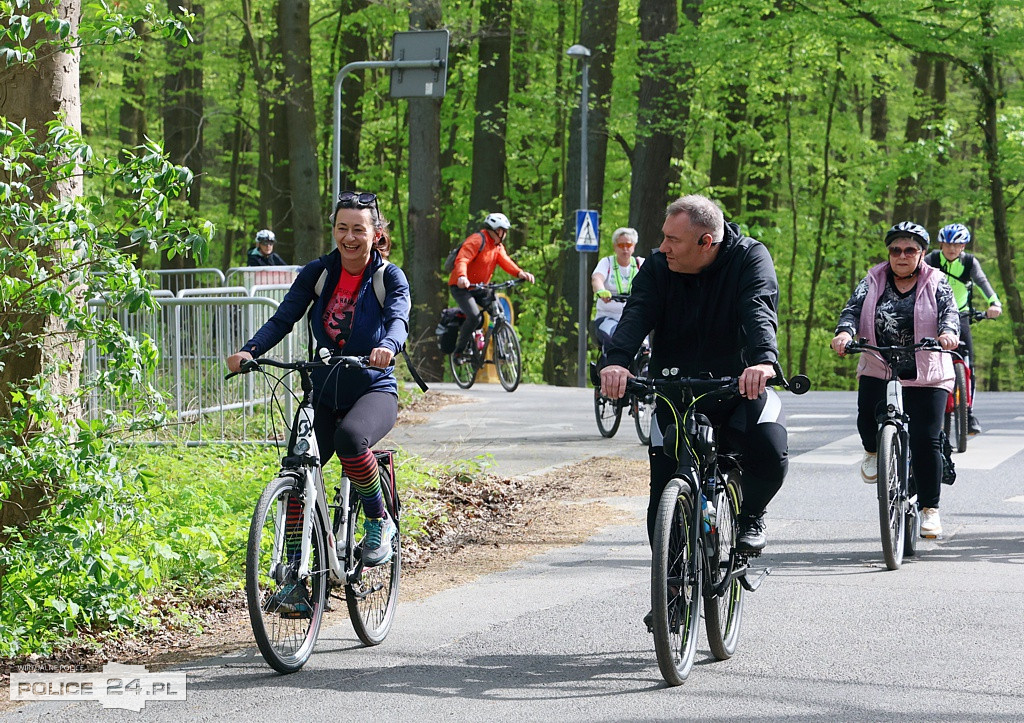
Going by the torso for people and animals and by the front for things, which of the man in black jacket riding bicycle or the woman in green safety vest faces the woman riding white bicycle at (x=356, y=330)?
the woman in green safety vest

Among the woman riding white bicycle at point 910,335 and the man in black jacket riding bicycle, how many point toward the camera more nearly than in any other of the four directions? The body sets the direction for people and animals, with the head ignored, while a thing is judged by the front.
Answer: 2

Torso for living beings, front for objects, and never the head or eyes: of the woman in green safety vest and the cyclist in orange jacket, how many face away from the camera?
0
